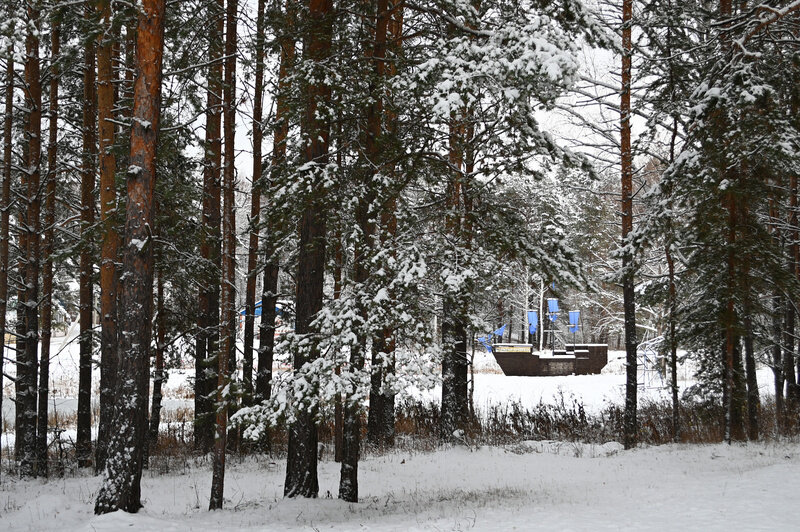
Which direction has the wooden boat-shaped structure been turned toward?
to the viewer's left
